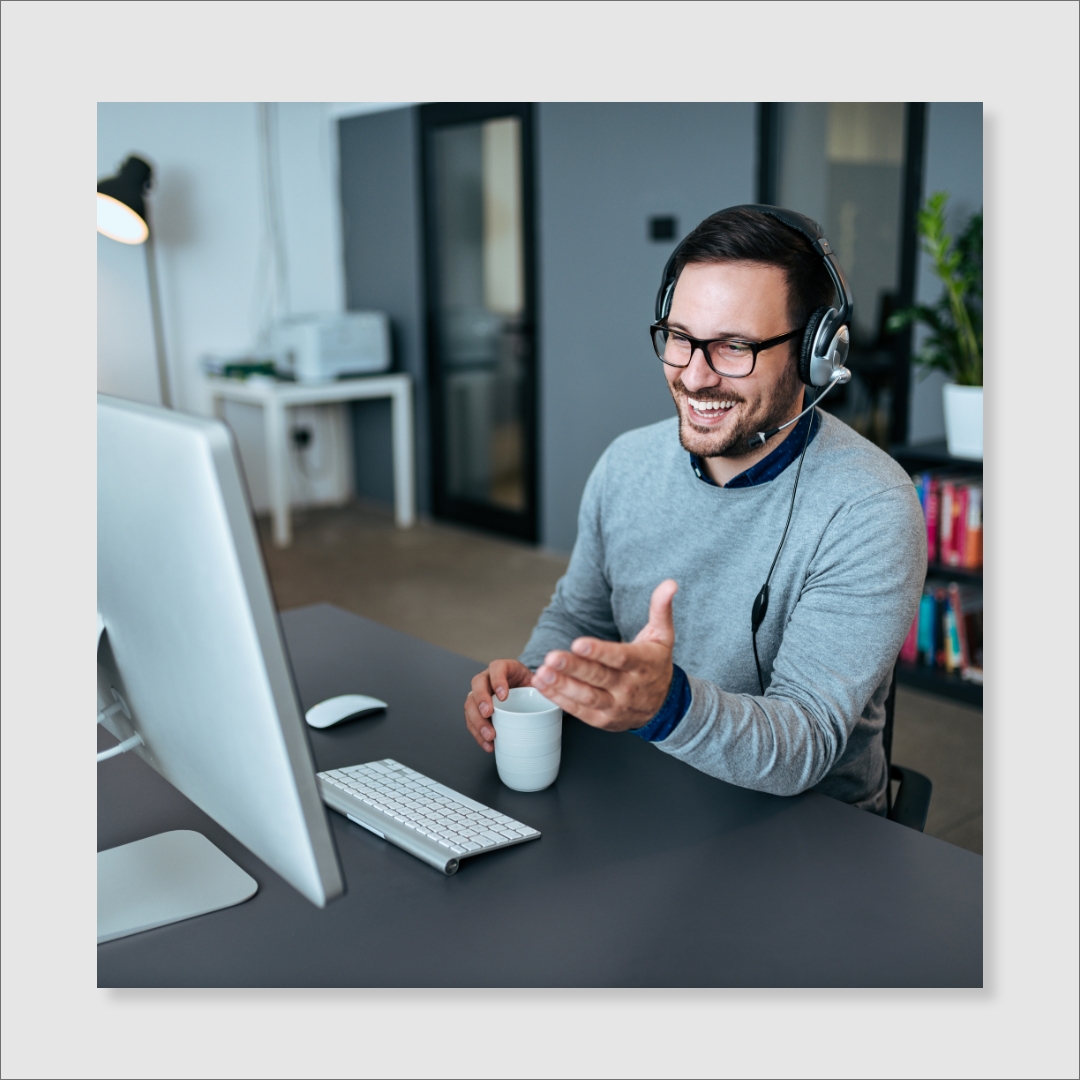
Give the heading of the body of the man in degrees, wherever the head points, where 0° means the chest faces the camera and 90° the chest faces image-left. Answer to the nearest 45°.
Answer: approximately 45°

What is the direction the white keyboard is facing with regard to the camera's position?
facing away from the viewer and to the right of the viewer

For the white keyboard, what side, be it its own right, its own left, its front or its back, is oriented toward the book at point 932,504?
front

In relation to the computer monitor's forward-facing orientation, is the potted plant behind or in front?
in front

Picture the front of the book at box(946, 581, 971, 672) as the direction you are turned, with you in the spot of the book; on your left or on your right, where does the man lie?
on your right

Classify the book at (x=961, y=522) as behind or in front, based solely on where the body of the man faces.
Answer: behind

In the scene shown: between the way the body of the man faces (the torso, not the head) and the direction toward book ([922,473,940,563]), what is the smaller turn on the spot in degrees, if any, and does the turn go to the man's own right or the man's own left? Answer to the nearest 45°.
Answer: approximately 135° to the man's own right

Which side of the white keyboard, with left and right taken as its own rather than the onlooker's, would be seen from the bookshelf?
front

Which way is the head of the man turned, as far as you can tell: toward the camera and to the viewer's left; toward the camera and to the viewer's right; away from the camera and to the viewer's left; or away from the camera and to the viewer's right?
toward the camera and to the viewer's left
